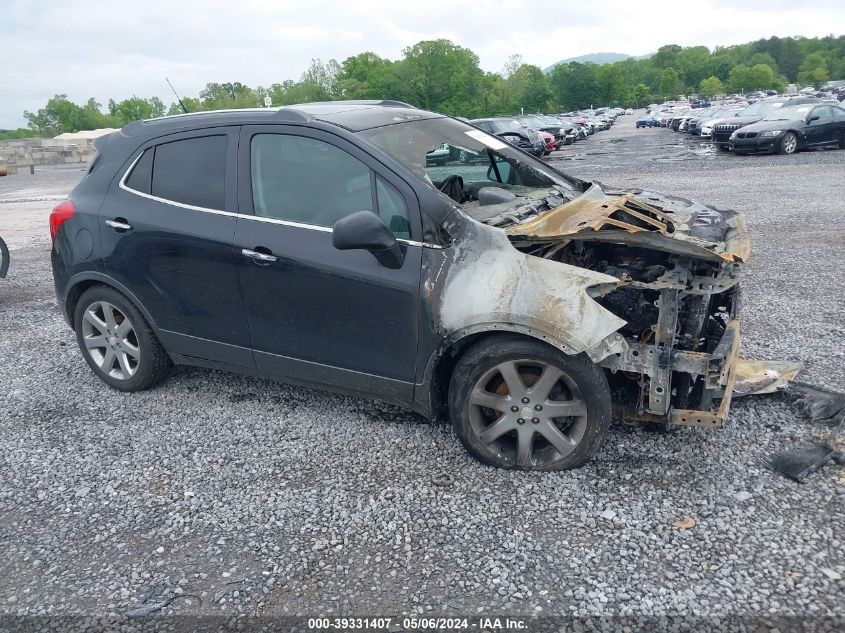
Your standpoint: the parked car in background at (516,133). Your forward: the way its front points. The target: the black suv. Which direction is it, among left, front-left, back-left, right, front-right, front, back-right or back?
front-right

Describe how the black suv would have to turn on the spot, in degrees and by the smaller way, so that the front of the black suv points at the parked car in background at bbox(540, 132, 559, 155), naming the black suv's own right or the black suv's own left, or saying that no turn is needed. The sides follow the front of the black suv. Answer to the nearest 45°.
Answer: approximately 135° to the black suv's own left

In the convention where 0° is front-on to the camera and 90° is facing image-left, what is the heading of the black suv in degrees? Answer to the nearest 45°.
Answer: approximately 315°

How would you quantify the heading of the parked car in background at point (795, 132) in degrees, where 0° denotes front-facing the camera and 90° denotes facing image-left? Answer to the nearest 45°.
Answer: approximately 45°

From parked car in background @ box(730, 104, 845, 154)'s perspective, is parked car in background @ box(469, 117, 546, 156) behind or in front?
in front

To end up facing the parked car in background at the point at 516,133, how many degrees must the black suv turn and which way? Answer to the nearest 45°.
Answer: approximately 135° to its left

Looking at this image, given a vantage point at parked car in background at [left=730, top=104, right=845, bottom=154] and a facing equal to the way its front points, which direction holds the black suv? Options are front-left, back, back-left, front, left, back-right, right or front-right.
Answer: front-left
